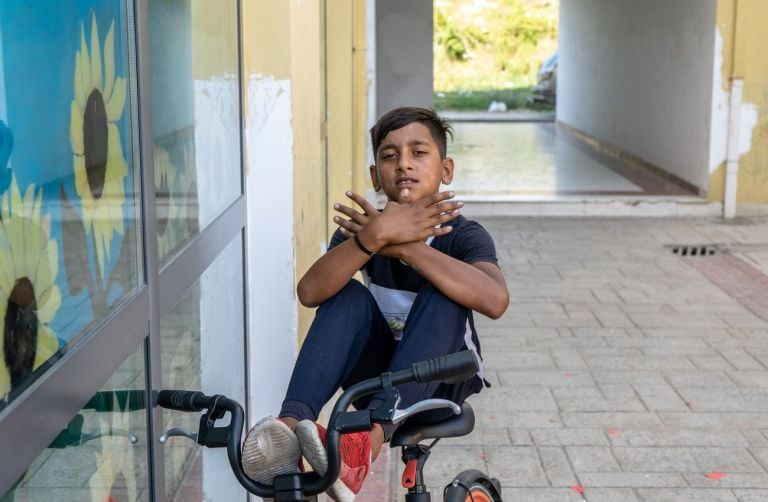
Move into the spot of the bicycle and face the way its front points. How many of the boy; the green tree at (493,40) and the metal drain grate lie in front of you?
0

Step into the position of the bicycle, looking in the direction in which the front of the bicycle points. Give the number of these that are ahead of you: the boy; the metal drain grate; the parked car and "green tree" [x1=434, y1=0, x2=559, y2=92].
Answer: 0

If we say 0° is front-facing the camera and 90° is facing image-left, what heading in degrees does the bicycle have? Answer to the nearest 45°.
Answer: approximately 45°

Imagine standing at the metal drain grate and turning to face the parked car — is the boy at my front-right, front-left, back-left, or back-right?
back-left

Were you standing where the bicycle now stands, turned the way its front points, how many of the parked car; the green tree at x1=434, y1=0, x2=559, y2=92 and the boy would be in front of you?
0

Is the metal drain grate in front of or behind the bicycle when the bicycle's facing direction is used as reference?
behind

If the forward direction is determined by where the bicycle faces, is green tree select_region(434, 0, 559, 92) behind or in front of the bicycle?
behind

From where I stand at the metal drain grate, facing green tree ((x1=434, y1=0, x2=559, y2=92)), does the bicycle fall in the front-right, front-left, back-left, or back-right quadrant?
back-left

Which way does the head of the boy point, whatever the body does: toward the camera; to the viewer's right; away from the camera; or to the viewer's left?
toward the camera

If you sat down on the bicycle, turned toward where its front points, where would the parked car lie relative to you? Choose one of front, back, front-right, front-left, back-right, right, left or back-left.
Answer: back-right

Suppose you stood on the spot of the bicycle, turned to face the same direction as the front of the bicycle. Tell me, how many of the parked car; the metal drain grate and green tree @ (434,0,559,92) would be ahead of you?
0
